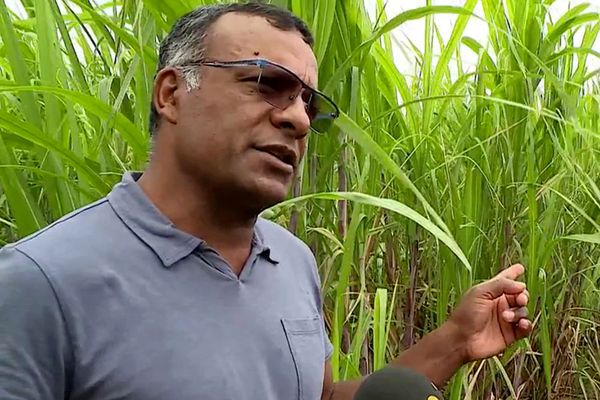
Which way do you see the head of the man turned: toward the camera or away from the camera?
toward the camera

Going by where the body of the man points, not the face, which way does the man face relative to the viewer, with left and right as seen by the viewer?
facing the viewer and to the right of the viewer
